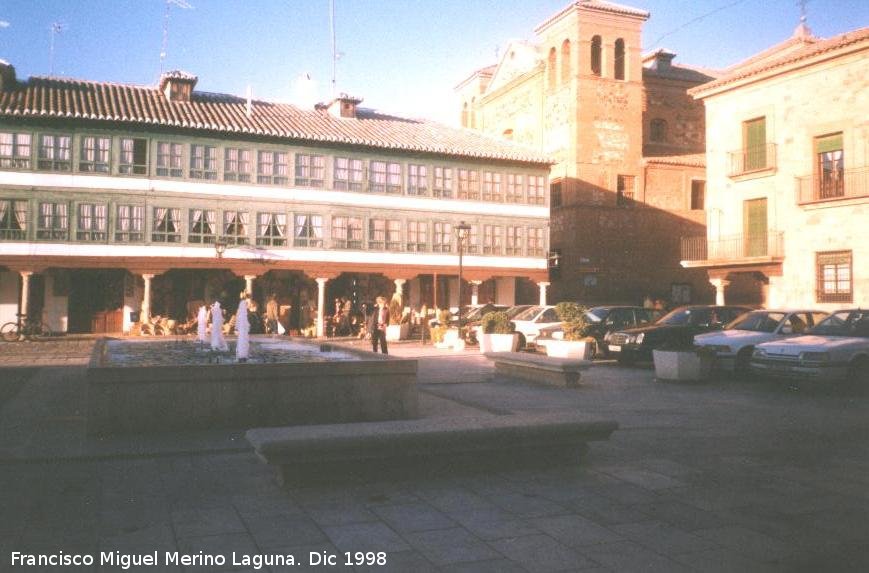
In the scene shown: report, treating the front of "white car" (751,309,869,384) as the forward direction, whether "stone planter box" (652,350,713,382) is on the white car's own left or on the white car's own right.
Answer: on the white car's own right

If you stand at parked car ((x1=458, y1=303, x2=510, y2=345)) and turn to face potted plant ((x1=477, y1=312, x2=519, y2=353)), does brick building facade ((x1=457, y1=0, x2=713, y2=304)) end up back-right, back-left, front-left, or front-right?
back-left

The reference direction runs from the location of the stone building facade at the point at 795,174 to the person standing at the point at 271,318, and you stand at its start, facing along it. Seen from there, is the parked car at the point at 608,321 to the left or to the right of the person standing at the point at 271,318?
left

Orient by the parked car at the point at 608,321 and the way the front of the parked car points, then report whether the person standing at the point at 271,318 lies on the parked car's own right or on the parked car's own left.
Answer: on the parked car's own right

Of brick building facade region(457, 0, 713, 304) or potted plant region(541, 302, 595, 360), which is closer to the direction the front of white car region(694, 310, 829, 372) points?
the potted plant

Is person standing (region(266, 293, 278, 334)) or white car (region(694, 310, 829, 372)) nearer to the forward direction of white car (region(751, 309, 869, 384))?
the person standing

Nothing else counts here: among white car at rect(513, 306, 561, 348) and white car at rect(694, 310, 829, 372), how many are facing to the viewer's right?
0

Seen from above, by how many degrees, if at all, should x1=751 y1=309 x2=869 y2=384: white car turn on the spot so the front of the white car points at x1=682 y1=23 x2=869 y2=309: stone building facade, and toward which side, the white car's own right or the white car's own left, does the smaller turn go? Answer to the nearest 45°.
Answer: approximately 135° to the white car's own right

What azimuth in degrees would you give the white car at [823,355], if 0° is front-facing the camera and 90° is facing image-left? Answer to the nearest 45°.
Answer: approximately 45°

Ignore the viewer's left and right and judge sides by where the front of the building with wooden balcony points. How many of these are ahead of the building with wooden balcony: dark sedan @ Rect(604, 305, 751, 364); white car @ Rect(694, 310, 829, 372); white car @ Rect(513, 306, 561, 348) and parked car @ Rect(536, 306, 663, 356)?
4
